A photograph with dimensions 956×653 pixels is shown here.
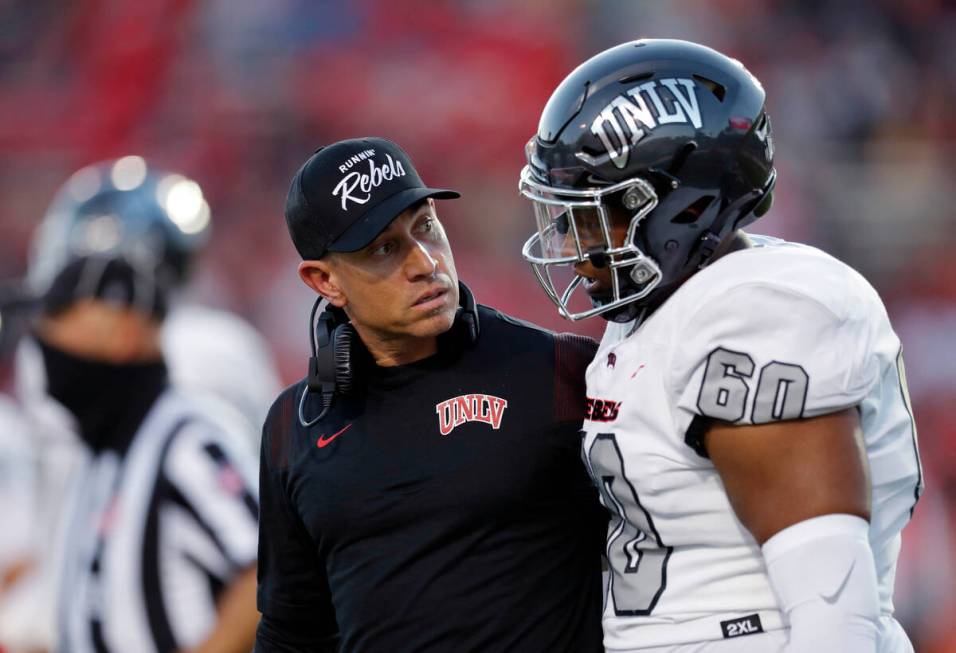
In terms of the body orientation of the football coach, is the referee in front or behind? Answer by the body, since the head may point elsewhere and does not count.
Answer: behind

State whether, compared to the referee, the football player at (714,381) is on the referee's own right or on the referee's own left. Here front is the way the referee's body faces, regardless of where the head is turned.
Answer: on the referee's own left

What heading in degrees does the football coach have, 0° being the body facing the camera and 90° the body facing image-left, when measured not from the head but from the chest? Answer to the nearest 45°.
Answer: approximately 0°

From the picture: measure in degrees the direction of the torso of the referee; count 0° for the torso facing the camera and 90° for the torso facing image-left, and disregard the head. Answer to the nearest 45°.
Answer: approximately 45°

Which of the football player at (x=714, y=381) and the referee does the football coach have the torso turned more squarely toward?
the football player

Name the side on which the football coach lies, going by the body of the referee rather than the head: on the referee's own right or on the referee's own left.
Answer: on the referee's own left
